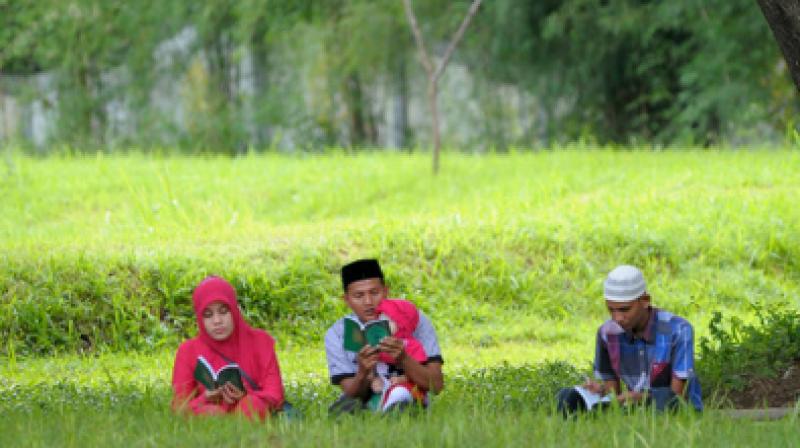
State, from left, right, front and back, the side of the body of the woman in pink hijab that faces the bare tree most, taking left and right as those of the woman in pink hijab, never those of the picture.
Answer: back

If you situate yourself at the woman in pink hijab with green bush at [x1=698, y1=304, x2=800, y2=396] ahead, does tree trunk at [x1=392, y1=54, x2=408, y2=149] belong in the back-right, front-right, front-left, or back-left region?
front-left

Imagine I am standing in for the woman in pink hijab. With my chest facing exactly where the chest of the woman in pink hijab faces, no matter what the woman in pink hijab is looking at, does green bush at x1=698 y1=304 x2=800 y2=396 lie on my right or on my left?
on my left

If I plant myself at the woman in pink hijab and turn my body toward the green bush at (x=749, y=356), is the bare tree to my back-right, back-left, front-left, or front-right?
front-left

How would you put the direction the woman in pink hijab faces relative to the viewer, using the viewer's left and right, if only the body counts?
facing the viewer

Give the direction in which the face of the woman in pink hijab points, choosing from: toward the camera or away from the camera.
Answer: toward the camera

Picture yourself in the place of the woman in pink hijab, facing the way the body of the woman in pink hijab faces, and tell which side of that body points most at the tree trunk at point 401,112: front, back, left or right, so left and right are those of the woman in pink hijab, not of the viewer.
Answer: back
